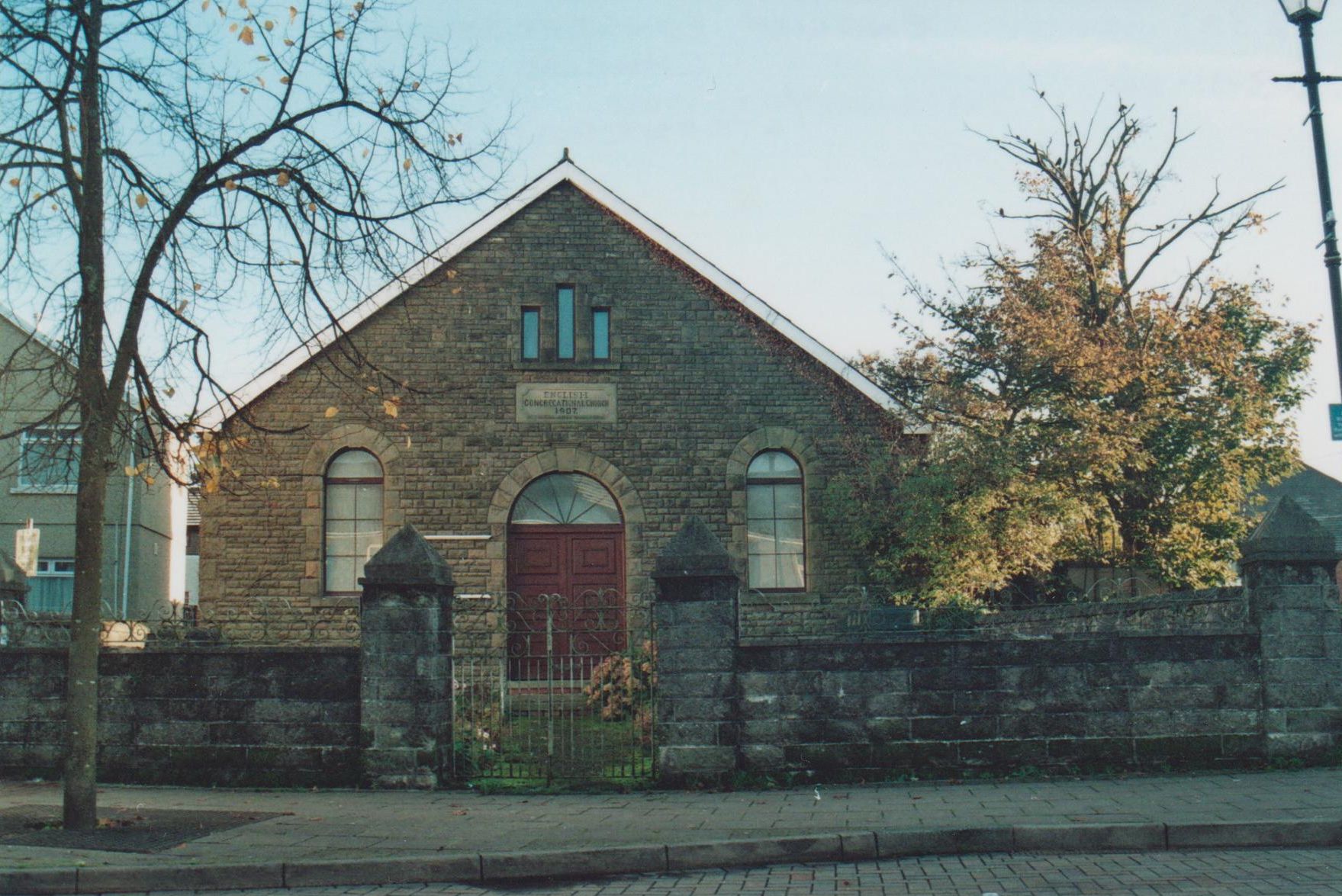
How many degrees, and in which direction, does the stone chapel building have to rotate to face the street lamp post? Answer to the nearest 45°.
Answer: approximately 45° to its left

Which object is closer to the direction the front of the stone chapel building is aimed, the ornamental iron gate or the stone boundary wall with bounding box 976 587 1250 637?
the ornamental iron gate

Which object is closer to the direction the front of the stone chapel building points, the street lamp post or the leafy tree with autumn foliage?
the street lamp post

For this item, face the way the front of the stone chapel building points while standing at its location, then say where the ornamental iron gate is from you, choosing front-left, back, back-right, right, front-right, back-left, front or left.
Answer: front

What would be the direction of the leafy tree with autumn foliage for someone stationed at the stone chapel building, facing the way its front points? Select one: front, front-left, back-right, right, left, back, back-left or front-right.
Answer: left

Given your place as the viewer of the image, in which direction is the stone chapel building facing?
facing the viewer

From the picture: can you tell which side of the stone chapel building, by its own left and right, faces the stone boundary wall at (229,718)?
front

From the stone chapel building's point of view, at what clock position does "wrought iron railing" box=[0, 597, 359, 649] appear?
The wrought iron railing is roughly at 1 o'clock from the stone chapel building.

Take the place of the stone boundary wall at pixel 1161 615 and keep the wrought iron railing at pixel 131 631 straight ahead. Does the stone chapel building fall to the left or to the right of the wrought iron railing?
right

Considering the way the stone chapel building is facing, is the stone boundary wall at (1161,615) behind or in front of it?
in front

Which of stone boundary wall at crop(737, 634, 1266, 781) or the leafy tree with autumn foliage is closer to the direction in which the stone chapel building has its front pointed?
the stone boundary wall
